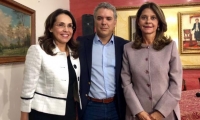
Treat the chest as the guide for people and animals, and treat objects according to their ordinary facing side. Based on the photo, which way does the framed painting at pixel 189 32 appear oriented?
toward the camera

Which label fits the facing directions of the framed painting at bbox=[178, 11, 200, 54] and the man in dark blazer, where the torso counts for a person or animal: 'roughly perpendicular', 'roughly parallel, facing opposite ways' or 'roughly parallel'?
roughly parallel

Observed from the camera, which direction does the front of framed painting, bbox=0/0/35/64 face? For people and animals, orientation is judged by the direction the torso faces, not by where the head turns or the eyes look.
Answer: facing the viewer and to the right of the viewer

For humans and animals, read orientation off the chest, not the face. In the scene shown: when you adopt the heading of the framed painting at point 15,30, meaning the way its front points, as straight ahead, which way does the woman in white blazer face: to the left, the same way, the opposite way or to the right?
the same way

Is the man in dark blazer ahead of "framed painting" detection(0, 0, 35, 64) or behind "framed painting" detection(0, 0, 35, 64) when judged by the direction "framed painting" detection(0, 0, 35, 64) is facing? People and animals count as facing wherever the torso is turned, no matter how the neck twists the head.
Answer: ahead

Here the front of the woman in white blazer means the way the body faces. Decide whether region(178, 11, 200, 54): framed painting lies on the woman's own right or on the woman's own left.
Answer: on the woman's own left

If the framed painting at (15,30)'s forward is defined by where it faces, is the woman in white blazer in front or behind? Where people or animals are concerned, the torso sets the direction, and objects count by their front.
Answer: in front

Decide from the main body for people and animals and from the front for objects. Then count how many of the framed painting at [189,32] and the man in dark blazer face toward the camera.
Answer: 2

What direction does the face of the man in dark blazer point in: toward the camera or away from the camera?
toward the camera

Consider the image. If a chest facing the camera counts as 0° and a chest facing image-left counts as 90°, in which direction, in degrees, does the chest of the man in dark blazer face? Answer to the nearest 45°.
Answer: approximately 0°

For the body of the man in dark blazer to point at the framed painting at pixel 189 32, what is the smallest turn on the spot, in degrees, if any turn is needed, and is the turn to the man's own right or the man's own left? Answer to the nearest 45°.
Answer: approximately 135° to the man's own left
